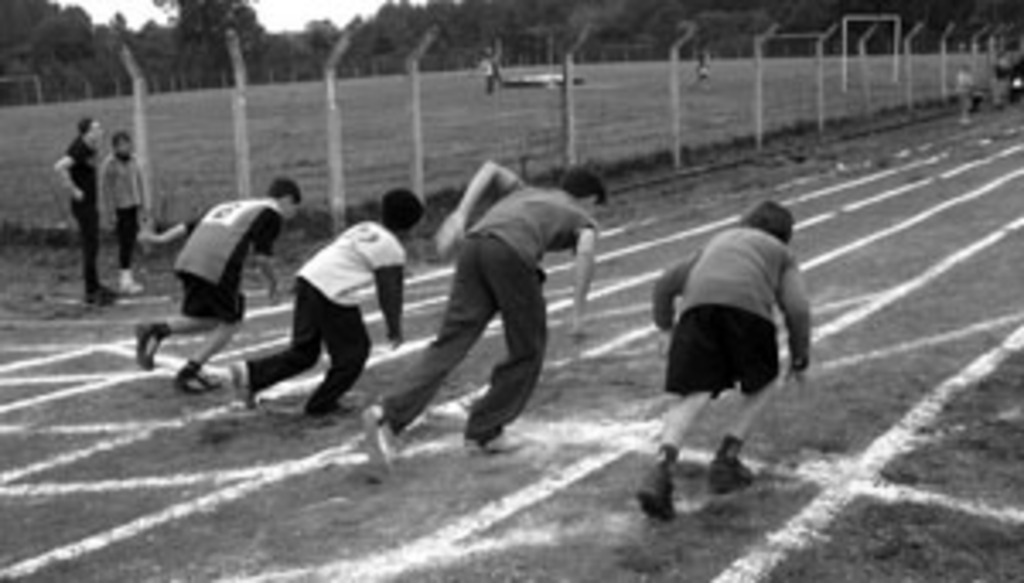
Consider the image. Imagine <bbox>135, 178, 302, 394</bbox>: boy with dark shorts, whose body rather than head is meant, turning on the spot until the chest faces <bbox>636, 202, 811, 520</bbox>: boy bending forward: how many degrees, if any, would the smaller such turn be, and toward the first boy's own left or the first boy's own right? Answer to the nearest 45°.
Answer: approximately 90° to the first boy's own right

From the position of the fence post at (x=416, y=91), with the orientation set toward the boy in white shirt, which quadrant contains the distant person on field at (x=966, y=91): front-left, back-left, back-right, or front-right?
back-left

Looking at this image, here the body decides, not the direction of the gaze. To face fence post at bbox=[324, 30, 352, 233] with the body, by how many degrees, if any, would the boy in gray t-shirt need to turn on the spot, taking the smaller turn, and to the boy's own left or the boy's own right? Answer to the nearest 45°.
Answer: approximately 45° to the boy's own left

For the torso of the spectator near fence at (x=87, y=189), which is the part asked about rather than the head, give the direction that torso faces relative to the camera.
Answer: to the viewer's right

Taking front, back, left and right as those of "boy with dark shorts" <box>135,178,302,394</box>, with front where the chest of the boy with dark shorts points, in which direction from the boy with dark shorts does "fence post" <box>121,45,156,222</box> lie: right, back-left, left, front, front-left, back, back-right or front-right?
front-left

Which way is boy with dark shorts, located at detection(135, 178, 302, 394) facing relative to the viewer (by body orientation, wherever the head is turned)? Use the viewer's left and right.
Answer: facing away from the viewer and to the right of the viewer

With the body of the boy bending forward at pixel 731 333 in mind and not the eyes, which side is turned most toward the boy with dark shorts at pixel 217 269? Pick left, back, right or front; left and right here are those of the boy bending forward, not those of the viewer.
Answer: left

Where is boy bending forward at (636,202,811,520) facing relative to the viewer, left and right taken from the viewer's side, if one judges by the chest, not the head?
facing away from the viewer and to the right of the viewer

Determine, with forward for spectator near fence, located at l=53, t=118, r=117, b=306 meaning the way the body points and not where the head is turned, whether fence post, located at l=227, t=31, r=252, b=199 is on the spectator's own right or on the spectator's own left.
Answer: on the spectator's own left

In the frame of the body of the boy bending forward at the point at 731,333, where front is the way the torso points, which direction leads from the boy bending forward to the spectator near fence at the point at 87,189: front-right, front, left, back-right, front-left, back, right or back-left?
left

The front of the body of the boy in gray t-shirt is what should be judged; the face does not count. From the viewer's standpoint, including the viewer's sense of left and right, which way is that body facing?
facing away from the viewer and to the right of the viewer

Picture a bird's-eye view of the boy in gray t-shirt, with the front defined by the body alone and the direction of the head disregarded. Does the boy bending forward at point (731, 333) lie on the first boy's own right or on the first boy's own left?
on the first boy's own right
